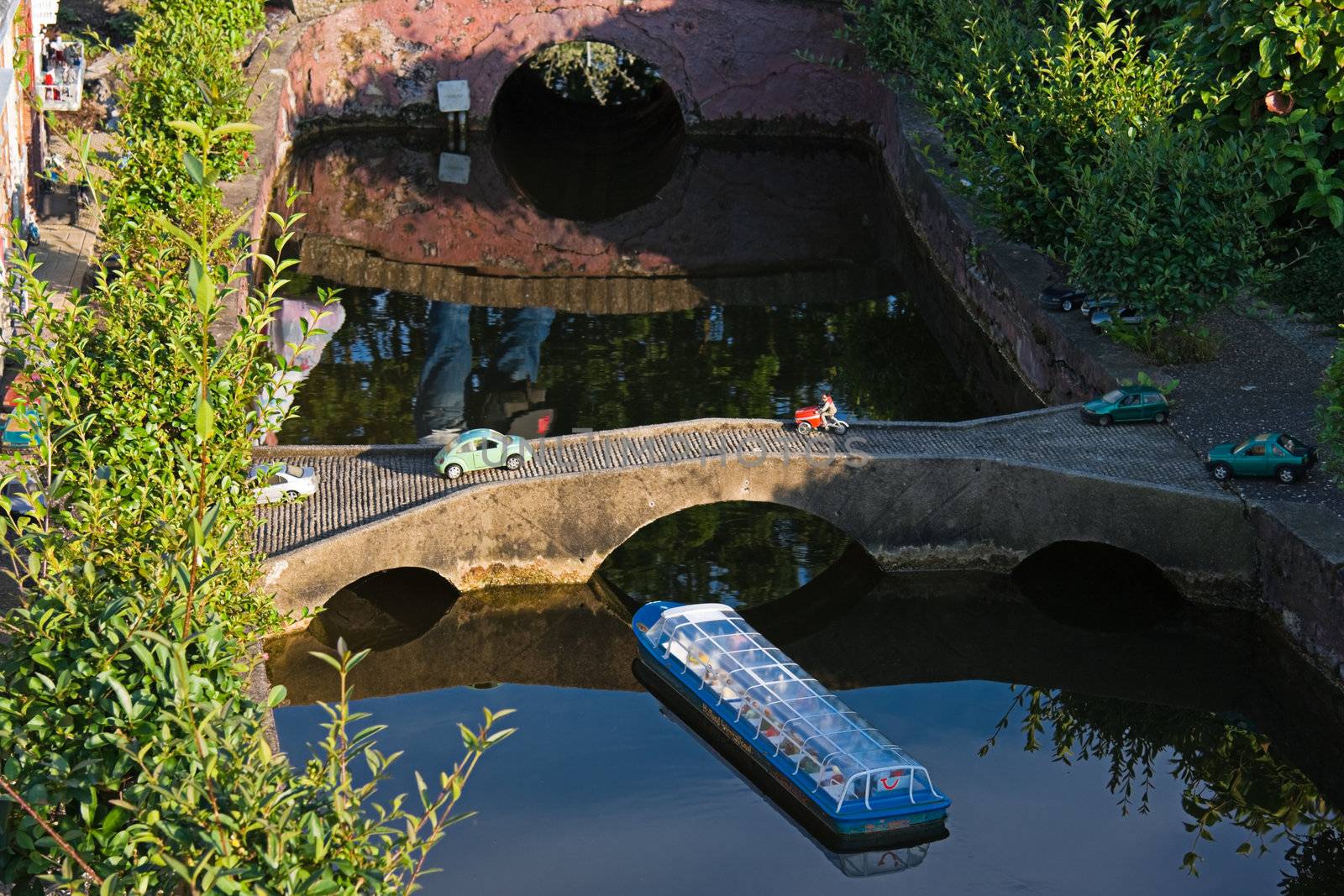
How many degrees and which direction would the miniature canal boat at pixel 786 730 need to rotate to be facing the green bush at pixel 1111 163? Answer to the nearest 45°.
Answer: approximately 90° to its right

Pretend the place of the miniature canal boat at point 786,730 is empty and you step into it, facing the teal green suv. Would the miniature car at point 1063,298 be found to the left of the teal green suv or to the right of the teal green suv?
left

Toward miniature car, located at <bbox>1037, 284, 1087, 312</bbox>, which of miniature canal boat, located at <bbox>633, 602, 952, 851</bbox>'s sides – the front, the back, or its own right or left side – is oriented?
right

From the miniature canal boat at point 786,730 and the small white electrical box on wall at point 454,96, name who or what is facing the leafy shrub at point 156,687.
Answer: the small white electrical box on wall

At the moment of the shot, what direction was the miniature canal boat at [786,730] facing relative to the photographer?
facing away from the viewer and to the left of the viewer
